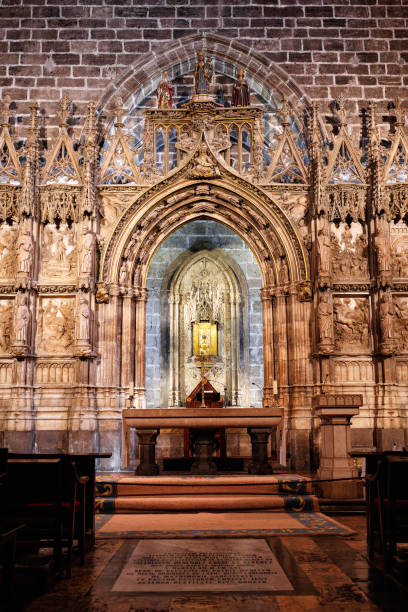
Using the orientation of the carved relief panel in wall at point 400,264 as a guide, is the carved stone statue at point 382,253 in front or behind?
in front

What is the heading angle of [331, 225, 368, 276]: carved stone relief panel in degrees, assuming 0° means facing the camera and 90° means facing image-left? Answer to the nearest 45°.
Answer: approximately 0°

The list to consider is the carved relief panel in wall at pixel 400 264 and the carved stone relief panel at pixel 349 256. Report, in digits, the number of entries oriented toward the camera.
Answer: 2

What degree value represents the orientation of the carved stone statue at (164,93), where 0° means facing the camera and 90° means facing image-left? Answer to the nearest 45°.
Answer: approximately 0°
